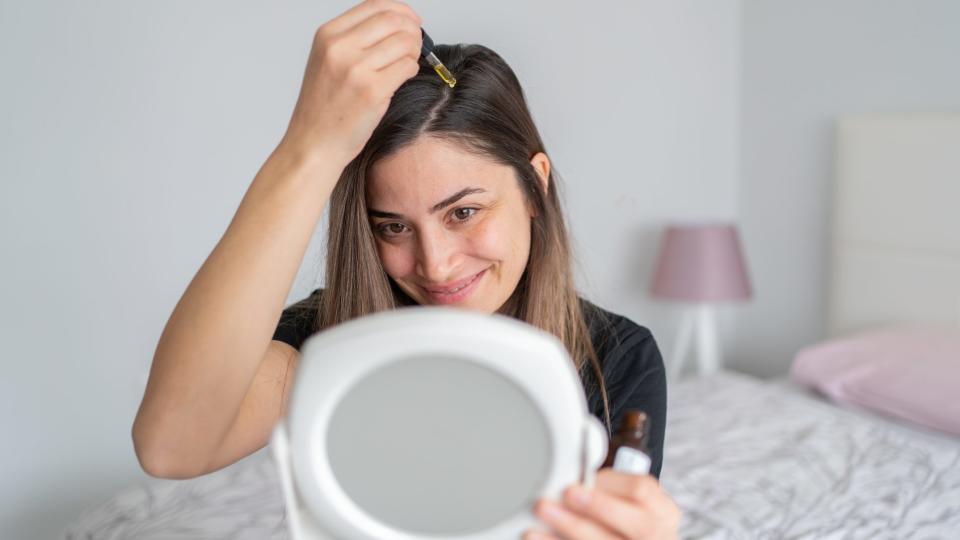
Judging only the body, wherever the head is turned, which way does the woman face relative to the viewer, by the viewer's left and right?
facing the viewer

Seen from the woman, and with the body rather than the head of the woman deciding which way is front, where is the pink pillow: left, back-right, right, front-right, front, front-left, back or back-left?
back-left

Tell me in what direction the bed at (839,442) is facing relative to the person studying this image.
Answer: facing the viewer and to the left of the viewer
